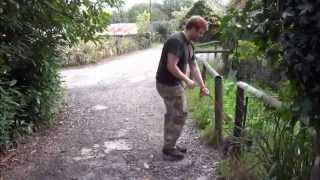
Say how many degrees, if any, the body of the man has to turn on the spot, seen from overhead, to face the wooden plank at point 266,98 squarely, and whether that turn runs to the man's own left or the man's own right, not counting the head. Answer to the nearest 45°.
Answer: approximately 45° to the man's own right

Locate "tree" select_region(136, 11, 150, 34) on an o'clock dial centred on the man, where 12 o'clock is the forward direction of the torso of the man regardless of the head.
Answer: The tree is roughly at 9 o'clock from the man.

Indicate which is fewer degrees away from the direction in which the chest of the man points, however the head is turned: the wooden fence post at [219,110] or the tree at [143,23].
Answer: the wooden fence post

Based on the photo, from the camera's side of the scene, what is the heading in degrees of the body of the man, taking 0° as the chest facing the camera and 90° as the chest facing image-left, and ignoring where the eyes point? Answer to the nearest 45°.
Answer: approximately 270°

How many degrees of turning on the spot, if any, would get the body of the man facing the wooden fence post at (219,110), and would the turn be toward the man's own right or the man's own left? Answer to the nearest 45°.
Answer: approximately 45° to the man's own left

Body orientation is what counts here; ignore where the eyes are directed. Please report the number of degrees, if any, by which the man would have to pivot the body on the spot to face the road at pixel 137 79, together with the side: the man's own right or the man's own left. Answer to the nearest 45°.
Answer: approximately 90° to the man's own left
